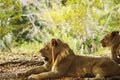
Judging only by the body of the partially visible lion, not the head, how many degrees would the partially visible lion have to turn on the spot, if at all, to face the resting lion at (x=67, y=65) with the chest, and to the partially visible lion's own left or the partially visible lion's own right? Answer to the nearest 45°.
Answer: approximately 45° to the partially visible lion's own left

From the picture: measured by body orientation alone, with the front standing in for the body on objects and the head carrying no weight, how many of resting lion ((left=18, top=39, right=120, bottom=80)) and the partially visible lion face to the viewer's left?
2

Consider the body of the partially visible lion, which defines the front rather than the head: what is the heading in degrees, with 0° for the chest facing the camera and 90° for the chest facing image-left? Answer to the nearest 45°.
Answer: approximately 90°

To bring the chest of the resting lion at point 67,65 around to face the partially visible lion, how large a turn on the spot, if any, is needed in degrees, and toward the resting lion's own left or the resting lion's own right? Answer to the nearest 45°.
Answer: approximately 135° to the resting lion's own right

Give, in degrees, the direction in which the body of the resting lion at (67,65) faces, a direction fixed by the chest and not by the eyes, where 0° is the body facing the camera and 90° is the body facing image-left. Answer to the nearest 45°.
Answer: approximately 90°
